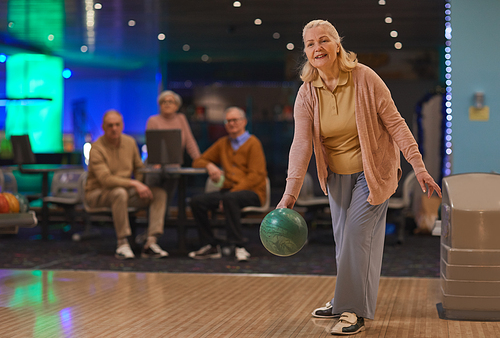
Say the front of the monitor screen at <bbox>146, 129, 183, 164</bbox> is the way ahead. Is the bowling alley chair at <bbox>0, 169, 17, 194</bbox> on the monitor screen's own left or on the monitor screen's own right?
on the monitor screen's own left

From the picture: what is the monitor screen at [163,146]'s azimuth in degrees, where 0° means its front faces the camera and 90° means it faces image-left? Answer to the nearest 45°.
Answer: approximately 180°

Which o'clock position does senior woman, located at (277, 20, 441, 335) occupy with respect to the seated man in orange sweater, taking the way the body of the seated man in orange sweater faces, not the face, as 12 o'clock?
The senior woman is roughly at 10 o'clock from the seated man in orange sweater.

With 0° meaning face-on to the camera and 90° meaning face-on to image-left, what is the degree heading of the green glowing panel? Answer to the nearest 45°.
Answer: approximately 0°

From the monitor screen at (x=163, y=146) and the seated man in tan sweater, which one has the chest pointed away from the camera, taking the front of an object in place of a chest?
the monitor screen

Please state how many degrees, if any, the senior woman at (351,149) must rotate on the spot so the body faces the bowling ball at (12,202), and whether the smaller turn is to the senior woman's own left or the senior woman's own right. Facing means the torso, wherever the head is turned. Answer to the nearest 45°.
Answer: approximately 90° to the senior woman's own right

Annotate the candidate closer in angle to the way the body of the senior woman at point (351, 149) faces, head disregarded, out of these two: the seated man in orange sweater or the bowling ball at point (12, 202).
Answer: the bowling ball
